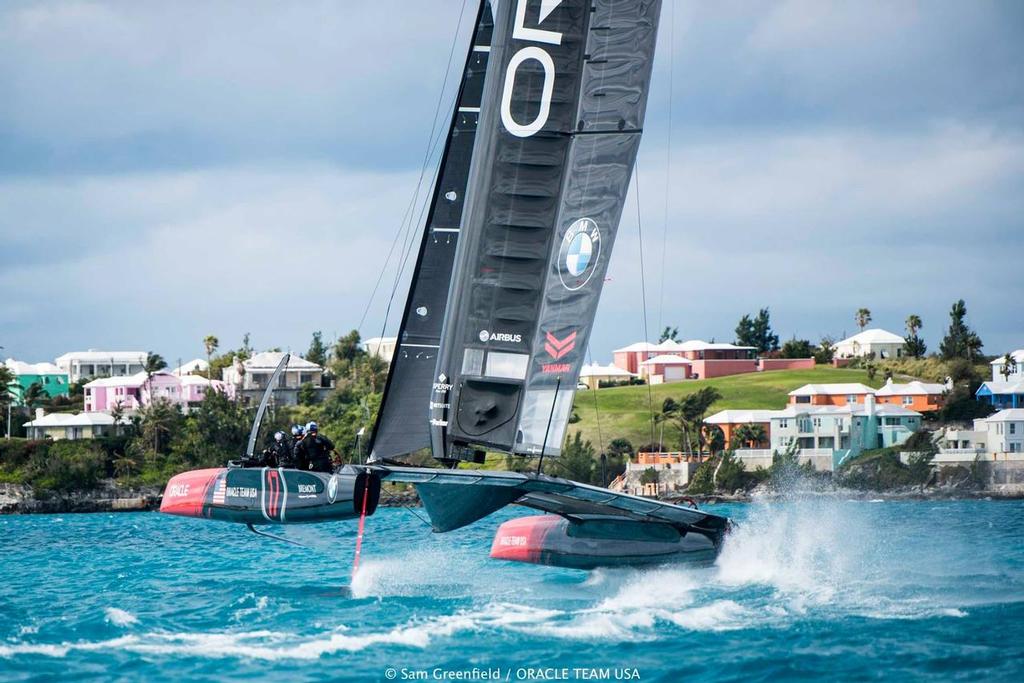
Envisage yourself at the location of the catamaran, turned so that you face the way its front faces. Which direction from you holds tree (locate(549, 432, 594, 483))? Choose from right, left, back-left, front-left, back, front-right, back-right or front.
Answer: back-right

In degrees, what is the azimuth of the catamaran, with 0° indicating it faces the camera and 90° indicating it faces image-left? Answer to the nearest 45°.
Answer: approximately 45°
